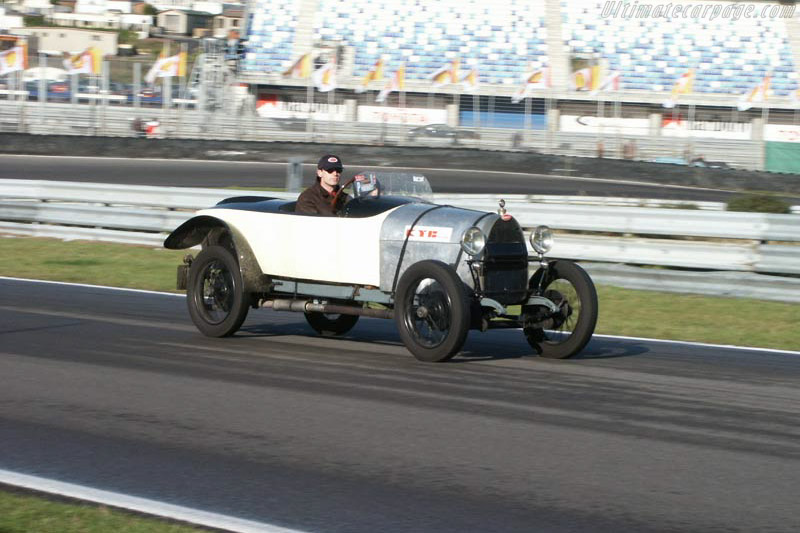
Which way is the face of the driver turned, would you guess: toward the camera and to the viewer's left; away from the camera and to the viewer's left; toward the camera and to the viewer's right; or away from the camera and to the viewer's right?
toward the camera and to the viewer's right

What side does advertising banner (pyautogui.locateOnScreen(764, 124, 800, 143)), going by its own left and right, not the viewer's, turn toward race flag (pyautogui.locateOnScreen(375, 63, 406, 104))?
right

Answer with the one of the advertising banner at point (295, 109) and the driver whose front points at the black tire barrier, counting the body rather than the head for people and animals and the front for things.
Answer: the advertising banner

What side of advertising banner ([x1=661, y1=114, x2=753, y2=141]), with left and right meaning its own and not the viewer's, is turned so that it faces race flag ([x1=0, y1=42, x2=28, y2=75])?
right

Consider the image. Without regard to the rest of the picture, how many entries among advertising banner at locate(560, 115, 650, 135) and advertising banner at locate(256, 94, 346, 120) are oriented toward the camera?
2

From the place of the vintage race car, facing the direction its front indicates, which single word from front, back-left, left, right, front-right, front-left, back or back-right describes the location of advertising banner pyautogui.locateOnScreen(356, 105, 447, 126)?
back-left

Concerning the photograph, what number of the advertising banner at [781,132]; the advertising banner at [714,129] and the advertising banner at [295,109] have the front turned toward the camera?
3

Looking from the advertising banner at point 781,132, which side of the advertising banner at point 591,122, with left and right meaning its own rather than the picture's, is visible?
left

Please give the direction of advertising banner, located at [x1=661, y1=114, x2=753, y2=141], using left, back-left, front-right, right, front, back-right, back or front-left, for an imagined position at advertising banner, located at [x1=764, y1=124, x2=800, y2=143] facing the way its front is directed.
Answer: right

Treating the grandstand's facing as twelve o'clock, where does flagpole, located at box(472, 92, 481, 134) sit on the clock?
The flagpole is roughly at 1 o'clock from the grandstand.

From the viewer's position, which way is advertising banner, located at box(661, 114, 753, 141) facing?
facing the viewer

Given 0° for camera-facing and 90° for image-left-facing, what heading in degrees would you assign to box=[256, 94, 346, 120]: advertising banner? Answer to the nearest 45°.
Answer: approximately 0°

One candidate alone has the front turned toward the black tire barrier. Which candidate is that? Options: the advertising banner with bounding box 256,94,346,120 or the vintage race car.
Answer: the advertising banner
